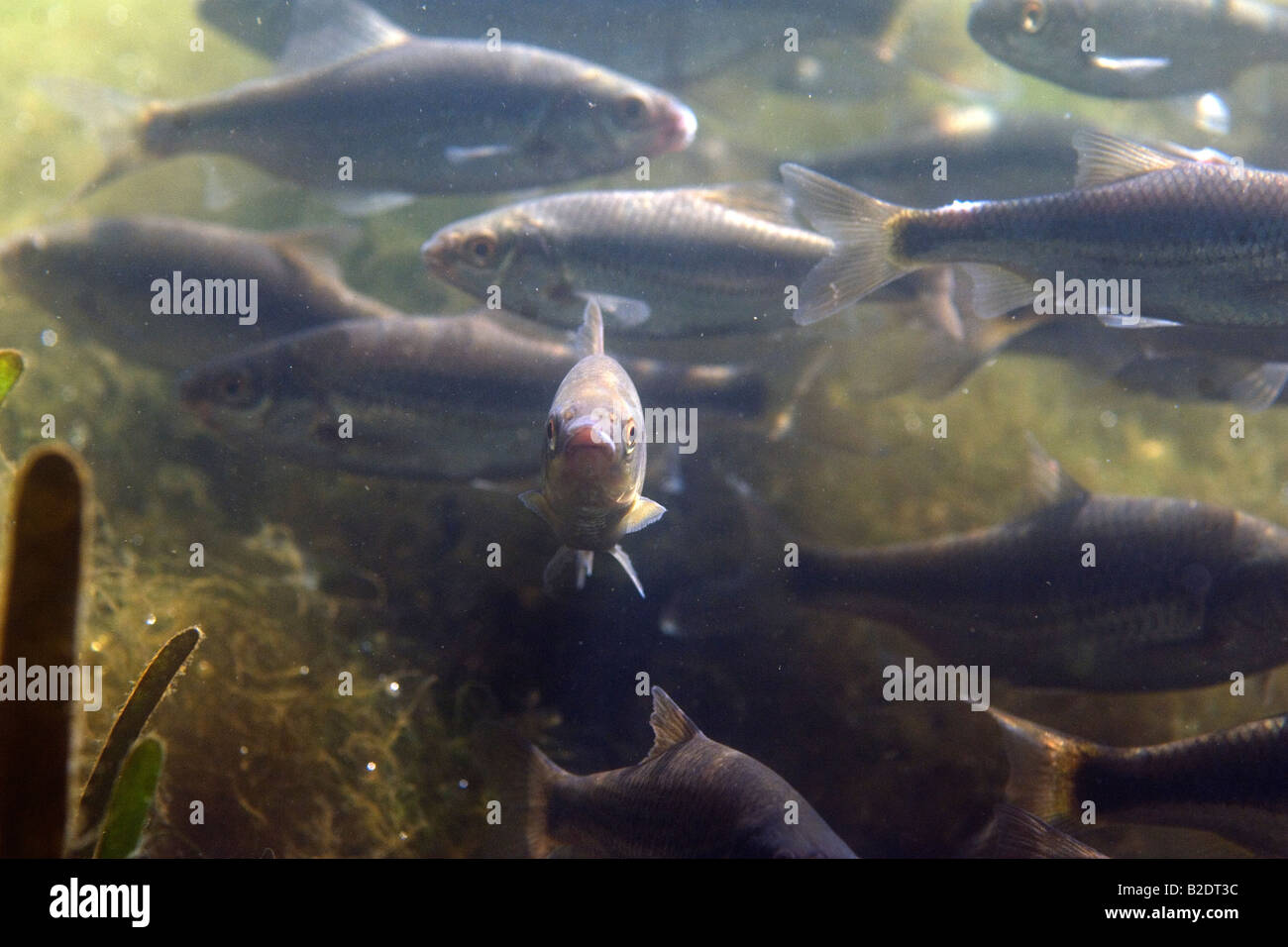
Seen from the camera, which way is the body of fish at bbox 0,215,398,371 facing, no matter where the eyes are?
to the viewer's left

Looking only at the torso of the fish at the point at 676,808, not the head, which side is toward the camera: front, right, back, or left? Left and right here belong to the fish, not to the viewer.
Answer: right

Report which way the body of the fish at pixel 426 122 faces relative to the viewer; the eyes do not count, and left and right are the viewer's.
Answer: facing to the right of the viewer

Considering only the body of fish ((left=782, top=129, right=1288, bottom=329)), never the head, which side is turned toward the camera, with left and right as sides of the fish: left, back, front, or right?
right

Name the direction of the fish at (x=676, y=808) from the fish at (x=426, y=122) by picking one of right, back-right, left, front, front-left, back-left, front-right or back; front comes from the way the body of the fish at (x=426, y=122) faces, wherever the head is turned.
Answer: right

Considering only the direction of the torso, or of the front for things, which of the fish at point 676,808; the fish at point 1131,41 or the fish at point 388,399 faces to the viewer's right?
the fish at point 676,808

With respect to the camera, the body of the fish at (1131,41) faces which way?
to the viewer's left

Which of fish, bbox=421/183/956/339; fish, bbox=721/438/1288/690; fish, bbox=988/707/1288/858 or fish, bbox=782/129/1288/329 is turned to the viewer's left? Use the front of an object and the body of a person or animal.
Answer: fish, bbox=421/183/956/339
